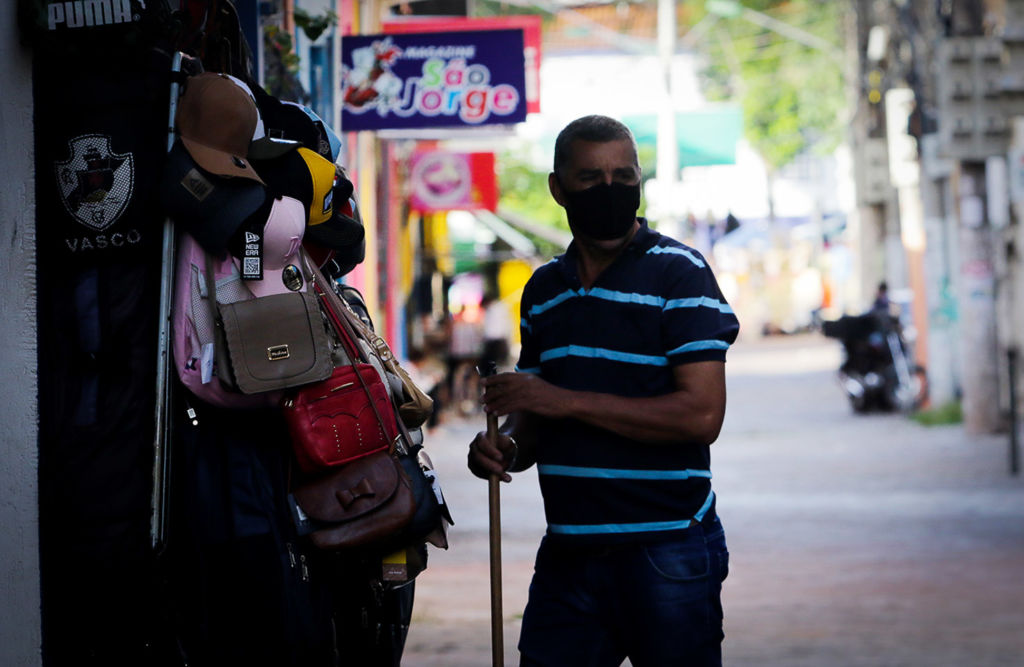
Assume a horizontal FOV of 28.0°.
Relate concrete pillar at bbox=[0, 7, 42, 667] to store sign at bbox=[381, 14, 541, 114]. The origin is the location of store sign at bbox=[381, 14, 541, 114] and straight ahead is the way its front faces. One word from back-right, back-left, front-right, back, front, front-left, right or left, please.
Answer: front

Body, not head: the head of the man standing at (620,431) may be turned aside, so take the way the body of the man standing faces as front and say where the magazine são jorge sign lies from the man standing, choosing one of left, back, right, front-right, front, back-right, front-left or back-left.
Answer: back-right

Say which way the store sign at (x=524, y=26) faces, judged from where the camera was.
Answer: facing the viewer

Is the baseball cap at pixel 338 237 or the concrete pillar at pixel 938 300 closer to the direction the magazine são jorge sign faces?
the baseball cap

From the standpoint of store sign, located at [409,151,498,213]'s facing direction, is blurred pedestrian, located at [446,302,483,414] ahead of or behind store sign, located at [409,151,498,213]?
behind

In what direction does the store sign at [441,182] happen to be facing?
toward the camera

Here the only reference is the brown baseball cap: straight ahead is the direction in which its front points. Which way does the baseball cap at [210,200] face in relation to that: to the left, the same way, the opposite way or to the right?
the same way

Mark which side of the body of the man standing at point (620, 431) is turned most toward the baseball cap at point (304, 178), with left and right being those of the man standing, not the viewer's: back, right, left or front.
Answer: front

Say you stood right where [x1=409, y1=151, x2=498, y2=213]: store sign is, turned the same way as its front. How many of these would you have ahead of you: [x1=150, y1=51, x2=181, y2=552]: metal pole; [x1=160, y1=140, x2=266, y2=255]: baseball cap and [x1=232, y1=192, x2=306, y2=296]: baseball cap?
3
